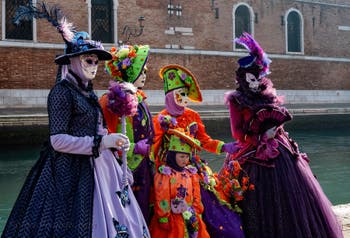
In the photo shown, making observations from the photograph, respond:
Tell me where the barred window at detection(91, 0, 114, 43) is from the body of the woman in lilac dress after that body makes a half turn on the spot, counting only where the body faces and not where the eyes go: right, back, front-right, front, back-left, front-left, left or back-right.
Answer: front-right

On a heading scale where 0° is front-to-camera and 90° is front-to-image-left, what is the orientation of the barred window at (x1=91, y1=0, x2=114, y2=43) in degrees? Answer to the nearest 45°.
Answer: approximately 0°

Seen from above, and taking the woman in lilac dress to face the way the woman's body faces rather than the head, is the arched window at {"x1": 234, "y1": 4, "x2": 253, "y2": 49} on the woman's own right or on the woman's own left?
on the woman's own left

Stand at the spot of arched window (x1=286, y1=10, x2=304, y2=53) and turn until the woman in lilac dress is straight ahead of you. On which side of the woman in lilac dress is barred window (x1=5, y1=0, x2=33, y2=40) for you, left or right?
right

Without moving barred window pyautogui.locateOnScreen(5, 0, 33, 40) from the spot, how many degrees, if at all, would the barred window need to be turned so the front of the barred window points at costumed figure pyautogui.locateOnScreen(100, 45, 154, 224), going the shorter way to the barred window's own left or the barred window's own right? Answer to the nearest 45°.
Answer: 0° — it already faces them

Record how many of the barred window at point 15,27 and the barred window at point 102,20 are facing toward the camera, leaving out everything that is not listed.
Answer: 2
